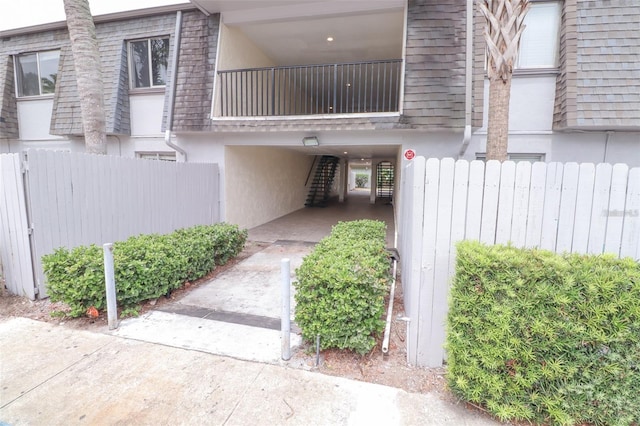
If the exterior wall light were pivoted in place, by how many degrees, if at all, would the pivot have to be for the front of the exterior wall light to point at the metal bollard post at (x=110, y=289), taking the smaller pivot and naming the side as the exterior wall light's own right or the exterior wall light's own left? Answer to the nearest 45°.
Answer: approximately 45° to the exterior wall light's own right

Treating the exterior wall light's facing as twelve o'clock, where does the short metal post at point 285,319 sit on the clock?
The short metal post is roughly at 12 o'clock from the exterior wall light.

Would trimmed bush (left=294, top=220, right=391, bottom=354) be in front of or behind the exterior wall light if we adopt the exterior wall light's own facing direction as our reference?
in front

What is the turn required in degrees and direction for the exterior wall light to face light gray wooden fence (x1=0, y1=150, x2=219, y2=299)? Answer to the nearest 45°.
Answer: approximately 45° to its right

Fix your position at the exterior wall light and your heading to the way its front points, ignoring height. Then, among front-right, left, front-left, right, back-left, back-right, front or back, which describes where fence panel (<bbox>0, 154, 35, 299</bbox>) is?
front-right

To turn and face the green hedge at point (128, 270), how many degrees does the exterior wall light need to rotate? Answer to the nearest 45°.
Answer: approximately 45° to its right

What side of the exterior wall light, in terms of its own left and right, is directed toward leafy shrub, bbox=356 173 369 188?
back

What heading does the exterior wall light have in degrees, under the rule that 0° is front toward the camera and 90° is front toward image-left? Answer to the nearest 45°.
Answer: approximately 0°
